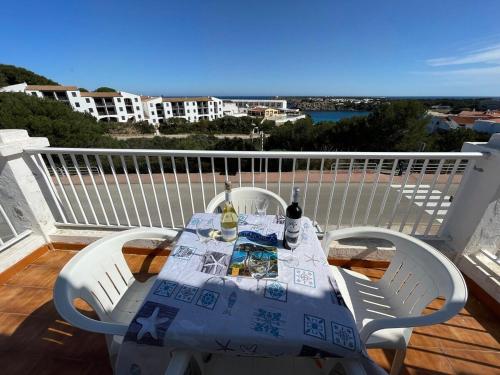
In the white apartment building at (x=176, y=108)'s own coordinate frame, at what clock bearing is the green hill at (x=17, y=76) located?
The green hill is roughly at 4 o'clock from the white apartment building.

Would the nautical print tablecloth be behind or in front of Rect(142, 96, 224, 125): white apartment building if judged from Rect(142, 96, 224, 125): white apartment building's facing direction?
in front

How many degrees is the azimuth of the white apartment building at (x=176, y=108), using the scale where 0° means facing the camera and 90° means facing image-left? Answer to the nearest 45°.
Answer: approximately 315°

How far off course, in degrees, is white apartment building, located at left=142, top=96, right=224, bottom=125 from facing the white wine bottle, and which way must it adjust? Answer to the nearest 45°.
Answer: approximately 45° to its right

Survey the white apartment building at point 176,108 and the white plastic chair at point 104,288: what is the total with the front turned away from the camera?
0

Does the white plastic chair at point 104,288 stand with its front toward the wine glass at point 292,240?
yes

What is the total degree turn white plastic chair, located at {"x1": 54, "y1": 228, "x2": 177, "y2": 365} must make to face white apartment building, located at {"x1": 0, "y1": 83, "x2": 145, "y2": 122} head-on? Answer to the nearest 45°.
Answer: approximately 135° to its left

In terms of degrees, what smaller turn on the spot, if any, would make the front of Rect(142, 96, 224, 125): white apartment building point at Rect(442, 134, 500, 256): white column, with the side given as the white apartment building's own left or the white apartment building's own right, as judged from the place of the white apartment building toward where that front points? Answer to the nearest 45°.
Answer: approximately 45° to the white apartment building's own right

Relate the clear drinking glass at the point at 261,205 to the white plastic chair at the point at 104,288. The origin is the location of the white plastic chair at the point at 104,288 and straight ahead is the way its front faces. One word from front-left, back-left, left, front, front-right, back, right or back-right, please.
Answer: front-left

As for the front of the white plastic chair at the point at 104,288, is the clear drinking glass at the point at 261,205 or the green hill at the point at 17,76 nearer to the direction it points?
the clear drinking glass

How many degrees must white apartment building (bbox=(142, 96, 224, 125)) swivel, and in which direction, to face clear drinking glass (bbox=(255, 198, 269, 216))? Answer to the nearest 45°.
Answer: approximately 45° to its right

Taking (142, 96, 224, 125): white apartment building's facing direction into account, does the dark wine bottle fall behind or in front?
in front

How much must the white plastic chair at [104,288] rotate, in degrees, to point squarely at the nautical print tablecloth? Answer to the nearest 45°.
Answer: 0° — it already faces it

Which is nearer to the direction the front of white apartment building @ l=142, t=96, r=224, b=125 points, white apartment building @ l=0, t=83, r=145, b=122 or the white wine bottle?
the white wine bottle

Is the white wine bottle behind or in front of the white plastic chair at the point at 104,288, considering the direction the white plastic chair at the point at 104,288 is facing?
in front
